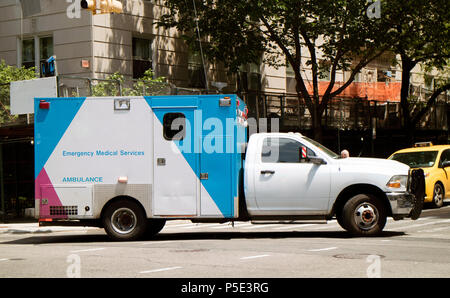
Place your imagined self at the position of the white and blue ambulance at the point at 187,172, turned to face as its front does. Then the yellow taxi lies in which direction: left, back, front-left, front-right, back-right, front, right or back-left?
front-left

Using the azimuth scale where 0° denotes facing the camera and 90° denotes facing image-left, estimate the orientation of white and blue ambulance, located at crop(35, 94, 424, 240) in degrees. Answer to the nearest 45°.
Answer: approximately 270°

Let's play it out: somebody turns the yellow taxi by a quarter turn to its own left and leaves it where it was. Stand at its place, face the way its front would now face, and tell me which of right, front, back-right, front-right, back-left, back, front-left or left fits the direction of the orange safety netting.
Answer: back-left

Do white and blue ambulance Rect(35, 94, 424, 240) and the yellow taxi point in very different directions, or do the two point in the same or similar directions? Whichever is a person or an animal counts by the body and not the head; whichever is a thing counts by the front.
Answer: very different directions

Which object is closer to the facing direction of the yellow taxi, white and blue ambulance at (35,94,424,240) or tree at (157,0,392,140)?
the white and blue ambulance

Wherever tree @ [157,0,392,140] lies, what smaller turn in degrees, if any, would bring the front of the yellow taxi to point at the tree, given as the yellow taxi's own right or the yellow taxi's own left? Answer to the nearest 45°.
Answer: approximately 90° to the yellow taxi's own right

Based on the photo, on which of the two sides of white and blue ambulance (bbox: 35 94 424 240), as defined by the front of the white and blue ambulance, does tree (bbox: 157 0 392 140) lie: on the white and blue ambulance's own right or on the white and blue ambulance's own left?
on the white and blue ambulance's own left
